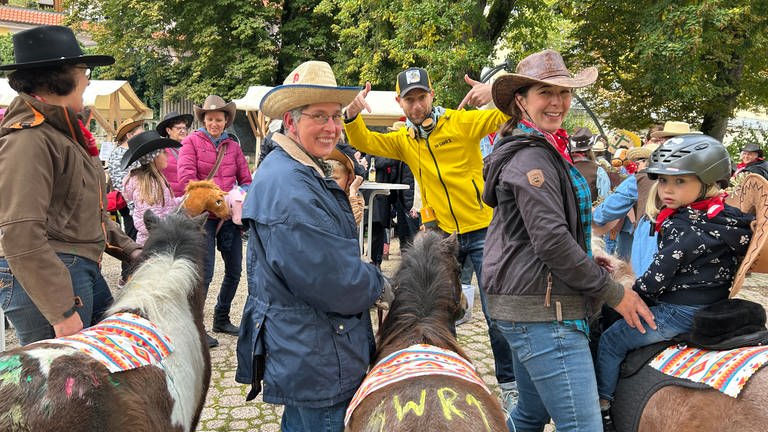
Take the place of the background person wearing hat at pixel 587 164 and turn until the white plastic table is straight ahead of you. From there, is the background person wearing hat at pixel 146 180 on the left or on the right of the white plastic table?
left

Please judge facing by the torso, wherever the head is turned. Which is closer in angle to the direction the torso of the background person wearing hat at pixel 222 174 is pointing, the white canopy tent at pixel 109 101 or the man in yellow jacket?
the man in yellow jacket

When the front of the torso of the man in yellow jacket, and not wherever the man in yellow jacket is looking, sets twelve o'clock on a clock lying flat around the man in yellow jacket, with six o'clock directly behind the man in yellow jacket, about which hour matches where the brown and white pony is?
The brown and white pony is roughly at 1 o'clock from the man in yellow jacket.

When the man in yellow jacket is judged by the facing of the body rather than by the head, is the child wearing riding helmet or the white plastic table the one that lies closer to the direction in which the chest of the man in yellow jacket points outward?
the child wearing riding helmet

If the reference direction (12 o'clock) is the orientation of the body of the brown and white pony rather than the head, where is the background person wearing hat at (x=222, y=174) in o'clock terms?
The background person wearing hat is roughly at 11 o'clock from the brown and white pony.

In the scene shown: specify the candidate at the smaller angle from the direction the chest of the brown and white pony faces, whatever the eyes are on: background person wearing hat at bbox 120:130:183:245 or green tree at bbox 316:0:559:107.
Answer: the green tree

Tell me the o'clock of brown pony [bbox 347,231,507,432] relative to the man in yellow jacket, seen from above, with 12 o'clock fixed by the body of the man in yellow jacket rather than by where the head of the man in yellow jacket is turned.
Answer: The brown pony is roughly at 12 o'clock from the man in yellow jacket.

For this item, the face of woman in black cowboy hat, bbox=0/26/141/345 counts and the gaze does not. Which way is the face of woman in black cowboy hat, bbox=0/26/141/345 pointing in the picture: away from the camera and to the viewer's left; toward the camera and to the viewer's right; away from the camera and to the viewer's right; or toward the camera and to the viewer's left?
away from the camera and to the viewer's right

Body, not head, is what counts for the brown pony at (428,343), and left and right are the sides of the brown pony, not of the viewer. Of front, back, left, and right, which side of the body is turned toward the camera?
back

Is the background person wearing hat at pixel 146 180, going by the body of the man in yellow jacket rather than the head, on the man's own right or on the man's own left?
on the man's own right

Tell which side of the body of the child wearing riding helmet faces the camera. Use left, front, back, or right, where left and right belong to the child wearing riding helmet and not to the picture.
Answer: left

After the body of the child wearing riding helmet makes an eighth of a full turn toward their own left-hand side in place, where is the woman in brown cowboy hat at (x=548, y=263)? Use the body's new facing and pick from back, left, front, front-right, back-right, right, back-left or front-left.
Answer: front
